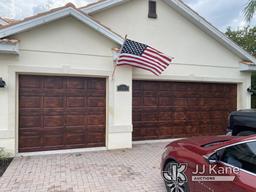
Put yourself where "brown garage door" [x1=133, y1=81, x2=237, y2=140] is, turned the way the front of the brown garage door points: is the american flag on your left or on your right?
on your right

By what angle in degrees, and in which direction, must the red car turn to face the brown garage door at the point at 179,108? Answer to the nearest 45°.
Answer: approximately 45° to its right

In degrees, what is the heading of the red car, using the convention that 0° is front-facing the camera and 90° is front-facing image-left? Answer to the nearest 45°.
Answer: approximately 135°

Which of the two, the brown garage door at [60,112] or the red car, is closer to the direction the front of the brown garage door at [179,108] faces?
the red car

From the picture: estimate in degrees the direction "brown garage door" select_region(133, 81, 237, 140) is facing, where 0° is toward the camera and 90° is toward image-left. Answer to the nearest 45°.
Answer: approximately 315°

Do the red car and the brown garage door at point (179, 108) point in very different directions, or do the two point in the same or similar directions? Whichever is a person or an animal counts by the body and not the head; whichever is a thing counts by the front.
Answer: very different directions

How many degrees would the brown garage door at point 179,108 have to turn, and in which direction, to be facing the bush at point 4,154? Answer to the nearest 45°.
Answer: approximately 90° to its right

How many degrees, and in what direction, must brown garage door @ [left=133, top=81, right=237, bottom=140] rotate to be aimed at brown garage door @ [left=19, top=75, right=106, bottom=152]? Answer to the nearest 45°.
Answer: approximately 90° to its right
